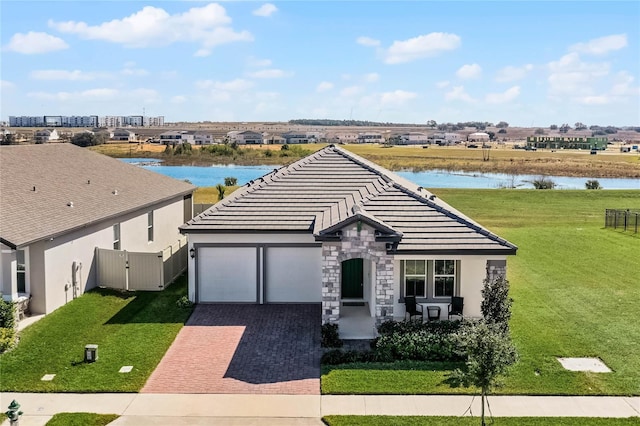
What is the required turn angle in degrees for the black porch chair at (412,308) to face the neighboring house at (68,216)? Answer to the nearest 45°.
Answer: approximately 135° to its right

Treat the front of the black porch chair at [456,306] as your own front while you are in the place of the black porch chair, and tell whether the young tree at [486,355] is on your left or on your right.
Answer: on your left

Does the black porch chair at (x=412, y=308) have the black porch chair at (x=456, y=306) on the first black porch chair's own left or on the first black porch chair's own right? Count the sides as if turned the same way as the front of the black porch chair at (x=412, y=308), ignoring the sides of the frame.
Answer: on the first black porch chair's own left

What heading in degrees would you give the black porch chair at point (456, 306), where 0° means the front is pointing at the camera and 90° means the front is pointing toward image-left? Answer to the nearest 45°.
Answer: approximately 45°

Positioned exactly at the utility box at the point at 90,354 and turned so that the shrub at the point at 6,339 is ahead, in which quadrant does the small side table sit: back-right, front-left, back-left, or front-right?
back-right

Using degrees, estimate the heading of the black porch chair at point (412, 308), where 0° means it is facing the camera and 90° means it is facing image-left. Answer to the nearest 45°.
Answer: approximately 315°
